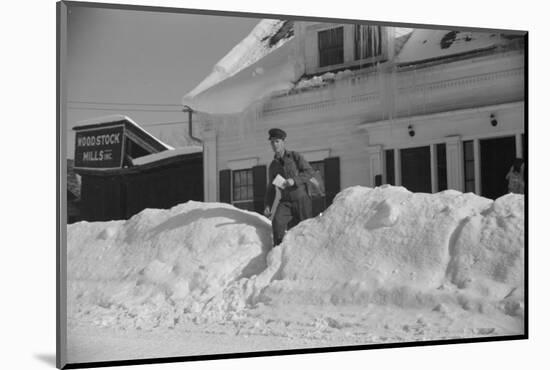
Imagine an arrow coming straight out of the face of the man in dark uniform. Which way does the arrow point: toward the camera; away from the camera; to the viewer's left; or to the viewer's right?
toward the camera

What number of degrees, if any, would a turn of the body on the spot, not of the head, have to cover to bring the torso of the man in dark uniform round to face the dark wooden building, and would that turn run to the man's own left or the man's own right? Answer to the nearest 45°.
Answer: approximately 45° to the man's own right

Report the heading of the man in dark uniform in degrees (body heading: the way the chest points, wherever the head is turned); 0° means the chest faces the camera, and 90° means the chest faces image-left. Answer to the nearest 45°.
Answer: approximately 45°
